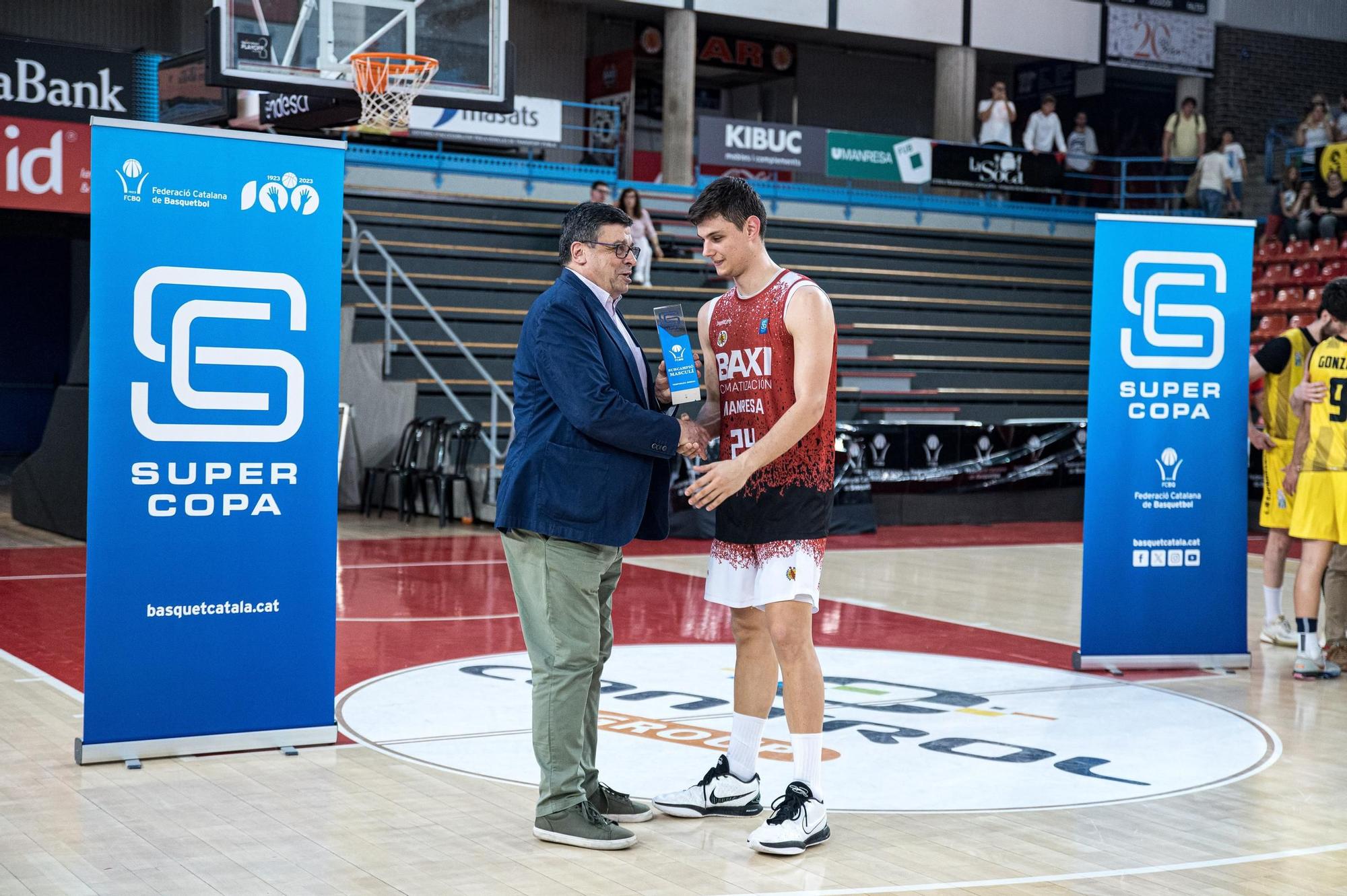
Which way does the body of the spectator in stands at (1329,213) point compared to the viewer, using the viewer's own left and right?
facing the viewer and to the left of the viewer

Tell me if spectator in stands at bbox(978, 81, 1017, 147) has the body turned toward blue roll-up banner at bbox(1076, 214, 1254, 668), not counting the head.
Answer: yes

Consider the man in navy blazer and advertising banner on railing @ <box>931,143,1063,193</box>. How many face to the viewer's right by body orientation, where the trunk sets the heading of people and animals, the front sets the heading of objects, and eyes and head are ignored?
1

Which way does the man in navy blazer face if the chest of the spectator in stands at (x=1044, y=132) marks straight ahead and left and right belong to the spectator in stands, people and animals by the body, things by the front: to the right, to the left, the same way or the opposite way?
to the left

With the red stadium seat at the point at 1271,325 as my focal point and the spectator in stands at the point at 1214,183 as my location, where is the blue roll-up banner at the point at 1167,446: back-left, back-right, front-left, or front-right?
front-right

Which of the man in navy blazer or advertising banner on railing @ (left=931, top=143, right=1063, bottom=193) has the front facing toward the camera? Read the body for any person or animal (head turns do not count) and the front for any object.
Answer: the advertising banner on railing

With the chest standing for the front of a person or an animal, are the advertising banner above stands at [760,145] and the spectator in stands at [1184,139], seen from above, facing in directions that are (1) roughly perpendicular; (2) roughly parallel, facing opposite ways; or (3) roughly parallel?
roughly parallel

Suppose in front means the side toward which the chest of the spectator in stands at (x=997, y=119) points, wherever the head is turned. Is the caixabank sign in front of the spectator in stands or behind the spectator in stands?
in front

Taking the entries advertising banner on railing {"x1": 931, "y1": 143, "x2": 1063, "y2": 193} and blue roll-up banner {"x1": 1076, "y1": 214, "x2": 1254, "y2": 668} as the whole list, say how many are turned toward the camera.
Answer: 2

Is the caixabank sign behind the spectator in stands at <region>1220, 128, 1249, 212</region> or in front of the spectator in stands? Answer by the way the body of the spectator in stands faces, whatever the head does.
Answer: in front

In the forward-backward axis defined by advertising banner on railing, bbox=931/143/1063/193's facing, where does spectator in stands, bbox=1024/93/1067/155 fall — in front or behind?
behind

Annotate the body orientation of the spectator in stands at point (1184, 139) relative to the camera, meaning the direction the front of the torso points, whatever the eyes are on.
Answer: toward the camera

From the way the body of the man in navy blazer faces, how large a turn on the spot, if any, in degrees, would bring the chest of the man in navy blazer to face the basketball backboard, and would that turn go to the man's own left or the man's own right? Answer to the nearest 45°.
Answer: approximately 90° to the man's own left

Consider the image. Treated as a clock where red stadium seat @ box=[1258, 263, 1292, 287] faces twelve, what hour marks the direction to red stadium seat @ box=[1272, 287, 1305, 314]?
red stadium seat @ box=[1272, 287, 1305, 314] is roughly at 10 o'clock from red stadium seat @ box=[1258, 263, 1292, 287].
